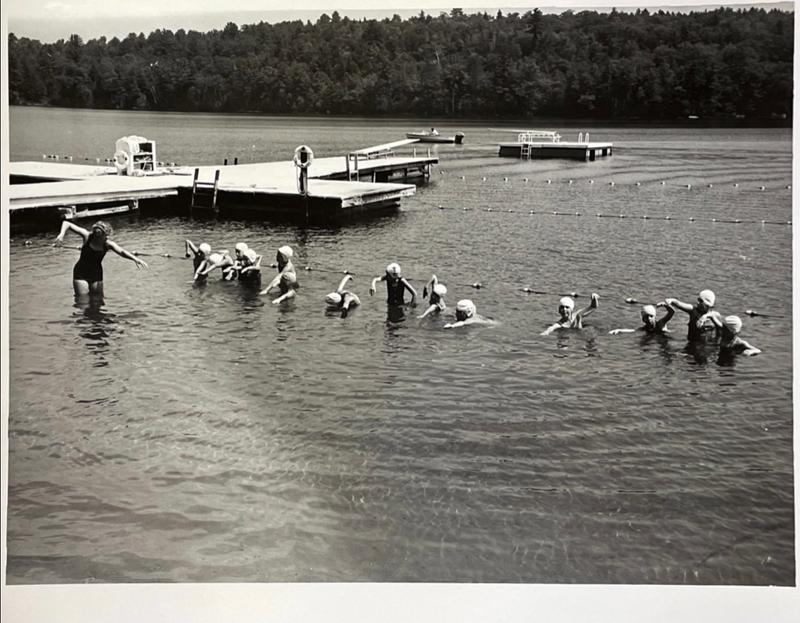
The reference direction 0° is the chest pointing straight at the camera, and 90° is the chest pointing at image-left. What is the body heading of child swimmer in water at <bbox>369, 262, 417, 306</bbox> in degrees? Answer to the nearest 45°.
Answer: approximately 0°

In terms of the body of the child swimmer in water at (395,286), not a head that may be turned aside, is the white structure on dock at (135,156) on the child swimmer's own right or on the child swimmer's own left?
on the child swimmer's own right

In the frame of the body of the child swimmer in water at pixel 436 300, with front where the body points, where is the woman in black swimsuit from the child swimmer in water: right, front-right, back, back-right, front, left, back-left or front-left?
front-right

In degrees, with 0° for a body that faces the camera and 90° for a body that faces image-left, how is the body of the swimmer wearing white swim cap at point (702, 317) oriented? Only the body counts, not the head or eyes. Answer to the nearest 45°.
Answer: approximately 45°

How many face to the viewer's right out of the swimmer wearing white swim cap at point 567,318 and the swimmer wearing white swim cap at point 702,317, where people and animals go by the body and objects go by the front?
0

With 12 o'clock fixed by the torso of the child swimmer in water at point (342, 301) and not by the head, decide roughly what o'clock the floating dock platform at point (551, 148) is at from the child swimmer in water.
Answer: The floating dock platform is roughly at 7 o'clock from the child swimmer in water.
